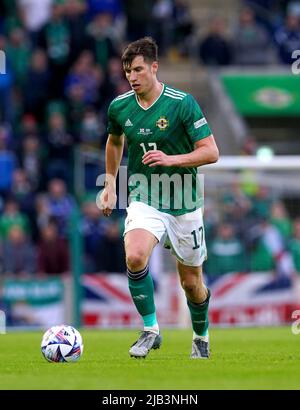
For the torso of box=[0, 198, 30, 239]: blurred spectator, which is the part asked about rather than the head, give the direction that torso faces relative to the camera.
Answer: toward the camera

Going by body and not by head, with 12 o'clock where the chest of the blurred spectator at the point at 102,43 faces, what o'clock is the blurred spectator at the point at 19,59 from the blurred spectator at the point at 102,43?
the blurred spectator at the point at 19,59 is roughly at 3 o'clock from the blurred spectator at the point at 102,43.

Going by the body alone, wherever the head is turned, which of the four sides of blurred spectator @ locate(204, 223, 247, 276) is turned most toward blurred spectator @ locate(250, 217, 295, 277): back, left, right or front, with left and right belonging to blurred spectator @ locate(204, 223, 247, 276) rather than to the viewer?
left

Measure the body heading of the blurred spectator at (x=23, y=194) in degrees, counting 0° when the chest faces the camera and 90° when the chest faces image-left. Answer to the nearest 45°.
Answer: approximately 0°

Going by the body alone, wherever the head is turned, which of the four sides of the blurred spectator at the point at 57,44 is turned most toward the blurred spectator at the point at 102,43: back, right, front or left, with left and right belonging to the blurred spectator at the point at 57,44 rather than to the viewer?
left

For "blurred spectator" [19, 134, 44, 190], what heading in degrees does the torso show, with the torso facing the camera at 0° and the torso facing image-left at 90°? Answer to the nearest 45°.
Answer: approximately 0°

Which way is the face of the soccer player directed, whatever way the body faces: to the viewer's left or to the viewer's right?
to the viewer's left

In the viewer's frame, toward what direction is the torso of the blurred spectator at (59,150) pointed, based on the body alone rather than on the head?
toward the camera
